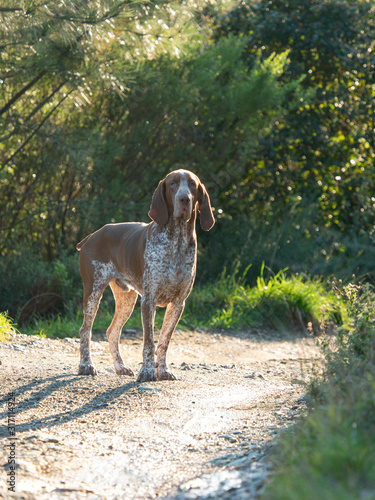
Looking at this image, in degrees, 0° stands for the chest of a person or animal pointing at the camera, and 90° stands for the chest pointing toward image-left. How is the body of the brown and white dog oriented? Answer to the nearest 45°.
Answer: approximately 315°
